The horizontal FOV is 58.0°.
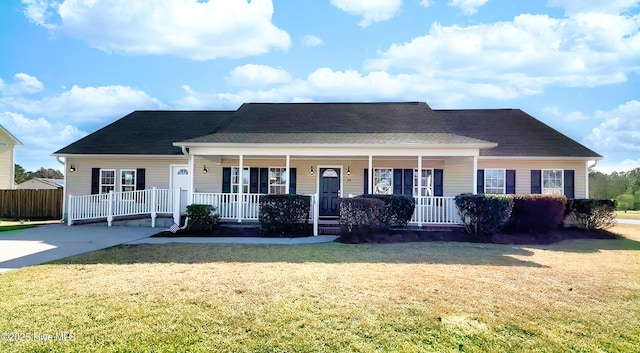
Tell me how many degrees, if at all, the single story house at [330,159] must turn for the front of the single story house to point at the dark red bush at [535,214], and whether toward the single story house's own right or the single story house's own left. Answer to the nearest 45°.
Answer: approximately 45° to the single story house's own left

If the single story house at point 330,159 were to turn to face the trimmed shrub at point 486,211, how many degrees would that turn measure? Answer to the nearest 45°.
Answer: approximately 45° to its left

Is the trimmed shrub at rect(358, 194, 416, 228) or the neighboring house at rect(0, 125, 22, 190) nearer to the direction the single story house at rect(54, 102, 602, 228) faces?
the trimmed shrub

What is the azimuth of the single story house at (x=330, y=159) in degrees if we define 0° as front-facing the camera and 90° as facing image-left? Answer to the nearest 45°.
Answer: approximately 0°

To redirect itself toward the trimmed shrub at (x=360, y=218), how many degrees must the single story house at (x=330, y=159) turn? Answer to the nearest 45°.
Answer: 0° — it already faces it

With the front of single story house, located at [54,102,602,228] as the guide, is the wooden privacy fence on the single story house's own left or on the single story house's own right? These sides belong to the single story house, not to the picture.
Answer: on the single story house's own right
